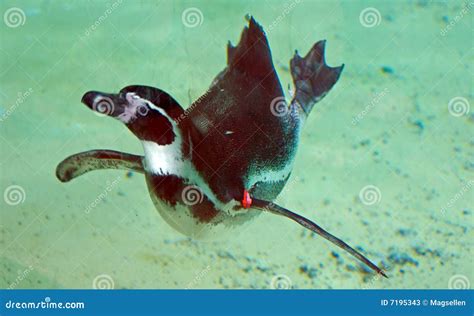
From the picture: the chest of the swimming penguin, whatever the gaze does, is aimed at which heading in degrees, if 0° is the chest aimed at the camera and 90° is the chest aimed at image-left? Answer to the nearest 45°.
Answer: approximately 45°
